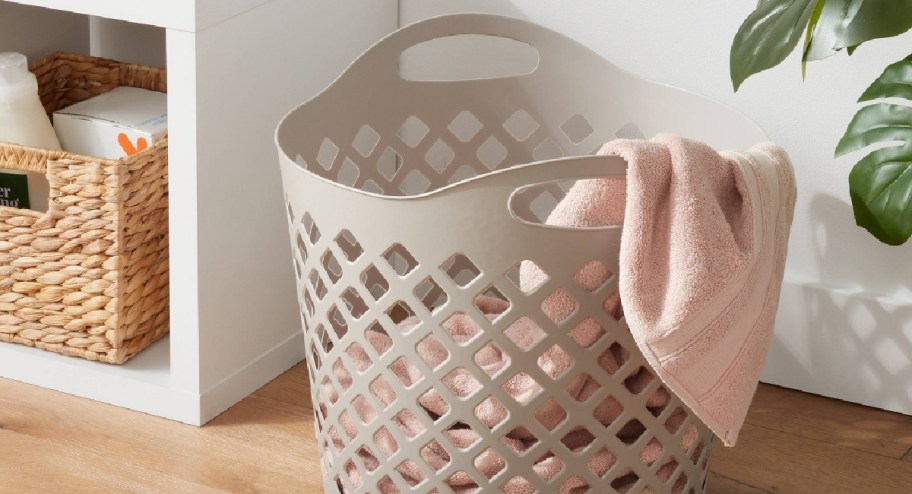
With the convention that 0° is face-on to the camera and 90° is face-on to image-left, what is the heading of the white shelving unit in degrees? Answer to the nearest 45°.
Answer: approximately 45°

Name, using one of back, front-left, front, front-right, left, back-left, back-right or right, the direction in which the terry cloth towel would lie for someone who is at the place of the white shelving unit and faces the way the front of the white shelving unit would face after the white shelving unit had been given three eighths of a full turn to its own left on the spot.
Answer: front-right
